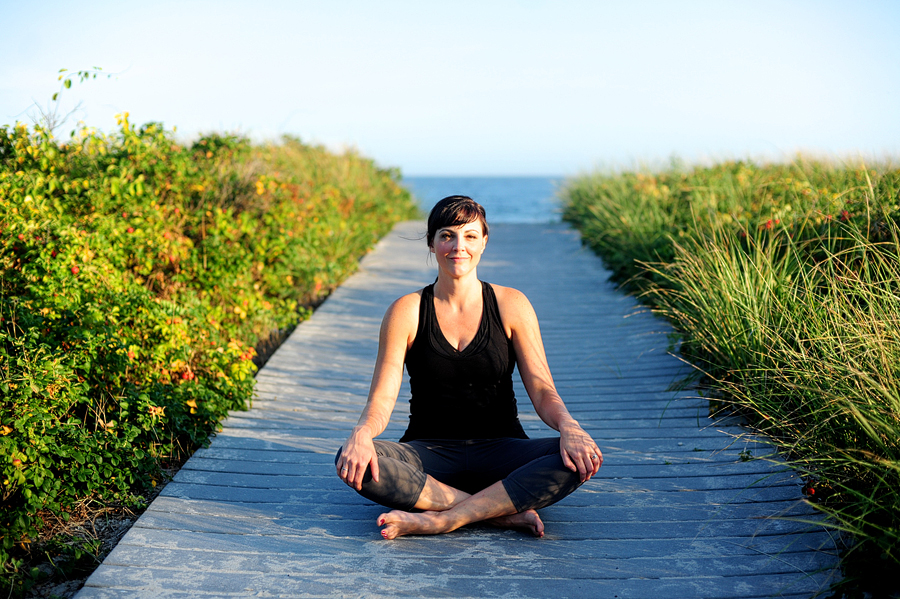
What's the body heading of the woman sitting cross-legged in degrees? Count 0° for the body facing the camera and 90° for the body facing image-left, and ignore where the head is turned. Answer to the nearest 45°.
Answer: approximately 0°

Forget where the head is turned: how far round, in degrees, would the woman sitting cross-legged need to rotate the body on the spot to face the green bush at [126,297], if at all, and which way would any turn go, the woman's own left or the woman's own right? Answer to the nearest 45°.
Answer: approximately 135° to the woman's own right

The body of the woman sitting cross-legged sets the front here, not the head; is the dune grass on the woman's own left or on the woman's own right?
on the woman's own left
